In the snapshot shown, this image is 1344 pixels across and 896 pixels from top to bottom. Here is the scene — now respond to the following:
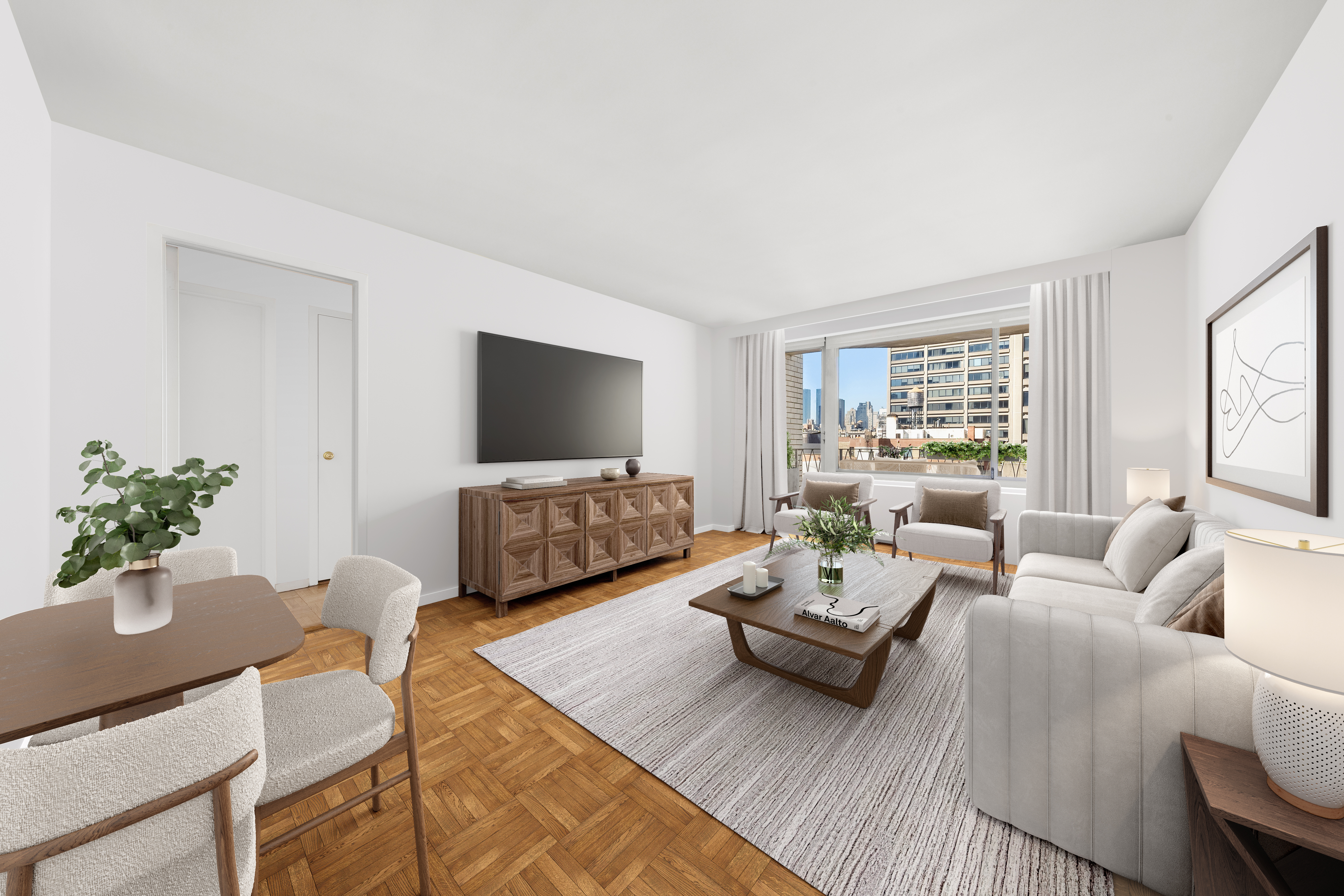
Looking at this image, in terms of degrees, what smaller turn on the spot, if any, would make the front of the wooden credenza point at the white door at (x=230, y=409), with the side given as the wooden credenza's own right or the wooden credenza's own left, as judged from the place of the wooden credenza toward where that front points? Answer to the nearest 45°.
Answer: approximately 135° to the wooden credenza's own right

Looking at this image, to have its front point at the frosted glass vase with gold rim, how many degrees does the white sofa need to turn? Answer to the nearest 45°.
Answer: approximately 45° to its left

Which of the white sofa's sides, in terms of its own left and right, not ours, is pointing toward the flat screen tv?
front

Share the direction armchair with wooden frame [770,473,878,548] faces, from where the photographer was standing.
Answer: facing the viewer and to the left of the viewer

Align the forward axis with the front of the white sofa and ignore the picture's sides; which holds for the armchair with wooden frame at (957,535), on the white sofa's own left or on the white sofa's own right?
on the white sofa's own right

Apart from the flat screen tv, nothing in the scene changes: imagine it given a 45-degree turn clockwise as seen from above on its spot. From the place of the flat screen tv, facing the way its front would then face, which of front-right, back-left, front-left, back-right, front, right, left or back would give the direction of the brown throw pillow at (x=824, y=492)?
left

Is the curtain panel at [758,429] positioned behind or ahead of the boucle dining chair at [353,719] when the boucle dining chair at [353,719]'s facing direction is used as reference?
behind

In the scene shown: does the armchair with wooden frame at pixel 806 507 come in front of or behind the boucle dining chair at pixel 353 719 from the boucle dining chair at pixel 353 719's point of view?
behind

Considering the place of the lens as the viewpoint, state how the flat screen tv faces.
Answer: facing the viewer and to the right of the viewer

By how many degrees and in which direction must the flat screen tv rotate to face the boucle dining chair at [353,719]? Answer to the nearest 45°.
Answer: approximately 45° to its right

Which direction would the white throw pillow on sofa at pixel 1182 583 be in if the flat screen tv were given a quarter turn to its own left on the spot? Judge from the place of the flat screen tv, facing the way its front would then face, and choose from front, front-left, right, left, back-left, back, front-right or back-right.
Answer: right

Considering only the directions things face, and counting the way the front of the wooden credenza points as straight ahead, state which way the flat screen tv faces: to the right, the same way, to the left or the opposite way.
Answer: the same way

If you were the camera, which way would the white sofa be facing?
facing to the left of the viewer

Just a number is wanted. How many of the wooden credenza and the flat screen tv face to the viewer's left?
0

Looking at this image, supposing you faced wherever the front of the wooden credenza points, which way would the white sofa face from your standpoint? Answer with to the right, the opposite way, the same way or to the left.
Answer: the opposite way

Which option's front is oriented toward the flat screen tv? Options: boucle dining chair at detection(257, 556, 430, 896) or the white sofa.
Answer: the white sofa
